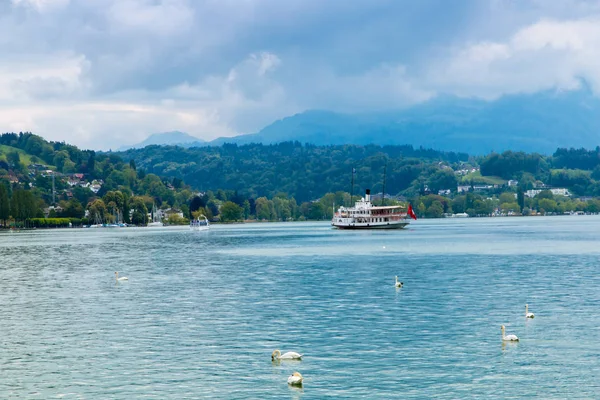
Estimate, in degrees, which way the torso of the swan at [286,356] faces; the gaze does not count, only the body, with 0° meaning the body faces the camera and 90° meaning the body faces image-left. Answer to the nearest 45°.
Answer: approximately 90°

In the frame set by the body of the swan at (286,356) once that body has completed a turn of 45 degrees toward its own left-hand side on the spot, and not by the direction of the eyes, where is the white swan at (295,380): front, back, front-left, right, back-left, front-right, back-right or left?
front-left
